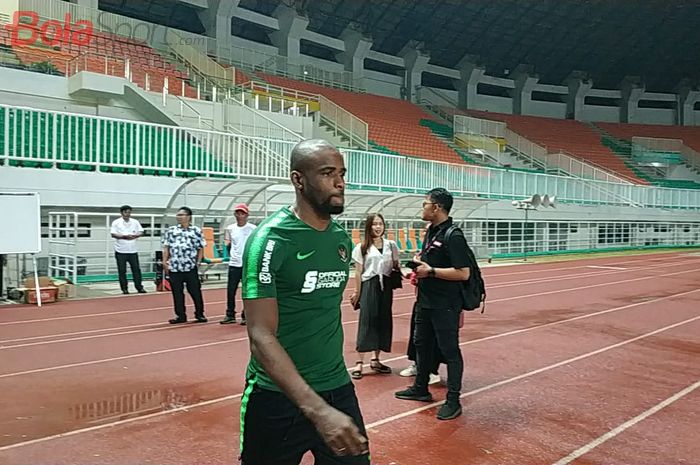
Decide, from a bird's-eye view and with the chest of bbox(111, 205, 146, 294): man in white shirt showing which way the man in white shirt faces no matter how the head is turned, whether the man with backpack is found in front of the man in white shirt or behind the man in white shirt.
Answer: in front

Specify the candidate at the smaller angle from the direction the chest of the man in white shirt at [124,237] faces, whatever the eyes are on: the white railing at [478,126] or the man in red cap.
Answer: the man in red cap

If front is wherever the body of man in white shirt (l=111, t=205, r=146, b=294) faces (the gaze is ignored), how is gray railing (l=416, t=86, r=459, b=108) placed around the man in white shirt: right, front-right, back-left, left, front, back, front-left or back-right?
back-left

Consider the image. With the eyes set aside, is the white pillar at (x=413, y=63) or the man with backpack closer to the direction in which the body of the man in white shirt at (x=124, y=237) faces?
the man with backpack

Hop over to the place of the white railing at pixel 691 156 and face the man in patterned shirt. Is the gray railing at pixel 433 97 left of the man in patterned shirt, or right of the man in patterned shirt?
right

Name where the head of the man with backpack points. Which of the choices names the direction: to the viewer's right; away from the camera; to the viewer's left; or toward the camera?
to the viewer's left

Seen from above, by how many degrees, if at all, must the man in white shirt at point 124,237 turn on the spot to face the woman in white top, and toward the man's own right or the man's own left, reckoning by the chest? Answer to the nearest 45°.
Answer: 0° — they already face them

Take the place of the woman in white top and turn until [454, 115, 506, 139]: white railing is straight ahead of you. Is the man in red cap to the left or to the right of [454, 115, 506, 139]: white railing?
left

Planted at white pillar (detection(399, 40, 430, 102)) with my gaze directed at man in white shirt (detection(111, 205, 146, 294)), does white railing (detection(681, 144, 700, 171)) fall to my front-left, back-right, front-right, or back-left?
back-left

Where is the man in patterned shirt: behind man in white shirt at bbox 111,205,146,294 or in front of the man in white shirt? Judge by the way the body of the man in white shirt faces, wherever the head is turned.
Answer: in front

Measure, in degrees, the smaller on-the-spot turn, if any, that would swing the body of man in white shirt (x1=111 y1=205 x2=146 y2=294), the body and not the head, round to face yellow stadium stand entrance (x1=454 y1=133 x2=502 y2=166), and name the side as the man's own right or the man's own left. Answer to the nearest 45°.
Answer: approximately 135° to the man's own left

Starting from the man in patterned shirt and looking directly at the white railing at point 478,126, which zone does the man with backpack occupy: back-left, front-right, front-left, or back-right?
back-right

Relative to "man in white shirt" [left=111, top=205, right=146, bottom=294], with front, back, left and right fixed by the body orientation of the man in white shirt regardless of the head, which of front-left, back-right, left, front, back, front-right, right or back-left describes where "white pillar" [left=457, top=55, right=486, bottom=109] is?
back-left
